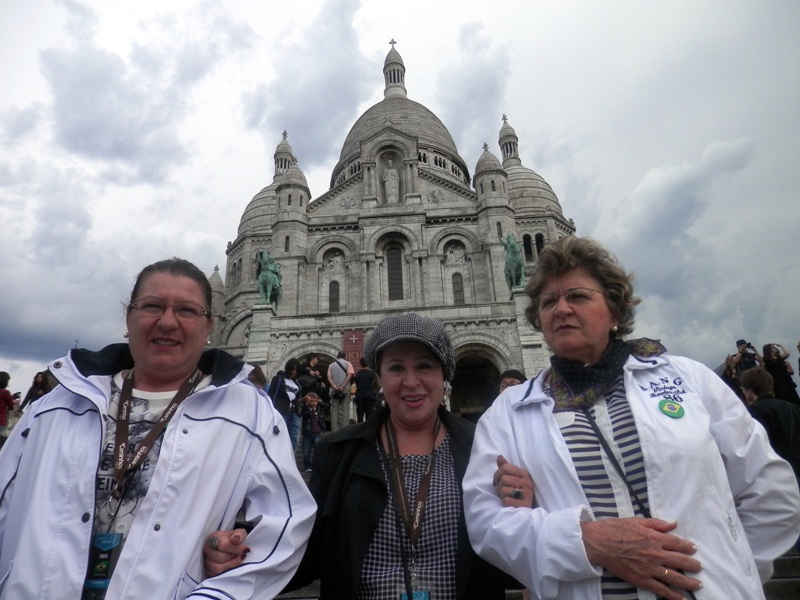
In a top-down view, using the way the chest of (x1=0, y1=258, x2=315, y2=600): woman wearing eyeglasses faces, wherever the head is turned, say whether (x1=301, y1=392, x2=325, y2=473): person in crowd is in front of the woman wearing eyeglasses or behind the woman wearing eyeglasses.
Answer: behind

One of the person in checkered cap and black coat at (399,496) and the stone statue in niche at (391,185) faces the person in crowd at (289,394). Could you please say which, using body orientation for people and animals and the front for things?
the stone statue in niche

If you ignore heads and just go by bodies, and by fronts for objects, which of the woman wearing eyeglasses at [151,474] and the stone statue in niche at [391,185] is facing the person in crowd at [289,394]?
the stone statue in niche

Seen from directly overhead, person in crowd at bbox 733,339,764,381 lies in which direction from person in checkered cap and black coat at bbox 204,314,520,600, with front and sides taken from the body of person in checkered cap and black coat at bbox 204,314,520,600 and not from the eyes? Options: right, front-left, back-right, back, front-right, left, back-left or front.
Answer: back-left

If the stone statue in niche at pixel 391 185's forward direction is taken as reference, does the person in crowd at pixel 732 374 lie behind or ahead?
ahead

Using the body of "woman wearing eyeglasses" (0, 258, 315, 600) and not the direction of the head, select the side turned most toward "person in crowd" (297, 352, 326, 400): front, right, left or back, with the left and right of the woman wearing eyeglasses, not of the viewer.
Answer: back

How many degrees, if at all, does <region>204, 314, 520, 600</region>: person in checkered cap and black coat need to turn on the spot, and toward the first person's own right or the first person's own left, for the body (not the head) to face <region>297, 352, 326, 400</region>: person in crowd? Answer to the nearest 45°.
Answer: approximately 180°

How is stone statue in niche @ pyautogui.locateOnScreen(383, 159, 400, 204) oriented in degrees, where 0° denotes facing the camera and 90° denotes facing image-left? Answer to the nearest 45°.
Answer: approximately 0°

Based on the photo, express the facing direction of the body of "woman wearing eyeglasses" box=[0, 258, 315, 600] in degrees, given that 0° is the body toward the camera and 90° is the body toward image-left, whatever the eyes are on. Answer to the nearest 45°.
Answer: approximately 0°

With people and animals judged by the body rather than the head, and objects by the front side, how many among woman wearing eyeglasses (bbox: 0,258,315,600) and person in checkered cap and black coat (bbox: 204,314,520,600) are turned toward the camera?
2
